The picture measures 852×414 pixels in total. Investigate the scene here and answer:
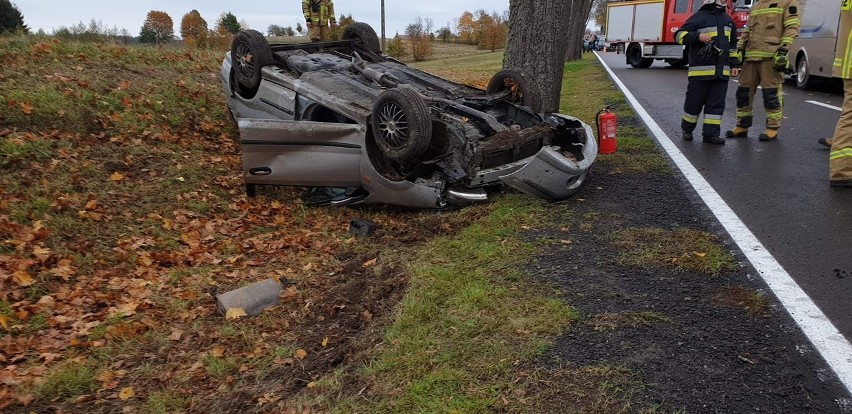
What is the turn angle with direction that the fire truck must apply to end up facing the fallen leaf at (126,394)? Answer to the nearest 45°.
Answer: approximately 45° to its right

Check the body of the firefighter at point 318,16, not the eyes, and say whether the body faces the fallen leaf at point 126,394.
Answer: yes

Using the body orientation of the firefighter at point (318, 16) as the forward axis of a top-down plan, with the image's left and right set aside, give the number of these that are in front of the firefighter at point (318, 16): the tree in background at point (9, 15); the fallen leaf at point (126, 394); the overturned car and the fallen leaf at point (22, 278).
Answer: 3

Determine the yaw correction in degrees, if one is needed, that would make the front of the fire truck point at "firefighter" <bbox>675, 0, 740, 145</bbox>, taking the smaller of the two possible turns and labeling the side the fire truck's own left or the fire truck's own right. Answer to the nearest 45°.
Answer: approximately 45° to the fire truck's own right

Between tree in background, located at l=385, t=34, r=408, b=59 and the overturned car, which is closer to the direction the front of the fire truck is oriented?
the overturned car

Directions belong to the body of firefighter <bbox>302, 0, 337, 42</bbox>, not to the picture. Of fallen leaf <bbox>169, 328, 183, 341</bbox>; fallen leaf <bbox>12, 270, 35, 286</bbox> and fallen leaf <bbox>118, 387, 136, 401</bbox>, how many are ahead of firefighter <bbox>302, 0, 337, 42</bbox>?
3

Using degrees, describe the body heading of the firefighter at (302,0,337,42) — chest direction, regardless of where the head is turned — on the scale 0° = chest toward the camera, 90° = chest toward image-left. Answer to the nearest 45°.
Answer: approximately 0°

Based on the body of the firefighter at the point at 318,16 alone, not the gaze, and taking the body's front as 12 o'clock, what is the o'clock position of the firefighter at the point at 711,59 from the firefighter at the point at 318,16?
the firefighter at the point at 711,59 is roughly at 11 o'clock from the firefighter at the point at 318,16.

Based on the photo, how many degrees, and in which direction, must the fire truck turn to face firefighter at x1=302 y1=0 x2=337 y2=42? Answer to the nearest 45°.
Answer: approximately 90° to its right

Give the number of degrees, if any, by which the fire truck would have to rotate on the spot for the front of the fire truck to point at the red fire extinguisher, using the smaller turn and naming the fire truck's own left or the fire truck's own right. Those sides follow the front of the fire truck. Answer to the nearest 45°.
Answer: approximately 45° to the fire truck's own right

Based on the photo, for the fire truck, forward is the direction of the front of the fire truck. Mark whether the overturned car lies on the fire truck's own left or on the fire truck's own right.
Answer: on the fire truck's own right

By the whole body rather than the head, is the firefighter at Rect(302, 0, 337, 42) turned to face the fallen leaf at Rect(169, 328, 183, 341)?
yes

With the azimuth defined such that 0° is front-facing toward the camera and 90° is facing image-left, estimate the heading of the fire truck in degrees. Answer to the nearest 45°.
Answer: approximately 315°
